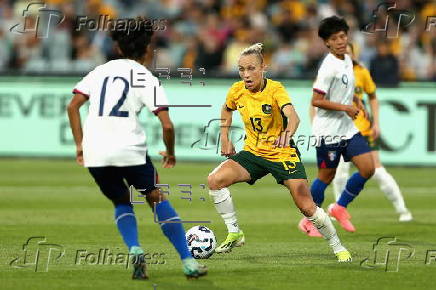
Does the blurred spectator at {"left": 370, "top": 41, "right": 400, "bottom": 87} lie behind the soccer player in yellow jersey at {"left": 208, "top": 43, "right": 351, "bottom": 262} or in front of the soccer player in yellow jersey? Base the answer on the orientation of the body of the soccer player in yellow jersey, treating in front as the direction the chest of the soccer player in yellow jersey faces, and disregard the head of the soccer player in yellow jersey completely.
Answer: behind

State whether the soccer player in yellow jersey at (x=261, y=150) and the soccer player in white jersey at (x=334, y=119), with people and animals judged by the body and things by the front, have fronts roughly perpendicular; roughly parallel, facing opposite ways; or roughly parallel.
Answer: roughly perpendicular

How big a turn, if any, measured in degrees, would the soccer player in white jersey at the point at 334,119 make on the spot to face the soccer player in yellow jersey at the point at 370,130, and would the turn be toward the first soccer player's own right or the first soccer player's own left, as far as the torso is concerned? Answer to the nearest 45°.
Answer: approximately 135° to the first soccer player's own left

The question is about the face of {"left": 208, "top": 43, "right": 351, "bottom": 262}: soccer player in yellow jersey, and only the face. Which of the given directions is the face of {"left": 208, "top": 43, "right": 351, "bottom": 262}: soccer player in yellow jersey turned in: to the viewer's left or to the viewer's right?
to the viewer's left

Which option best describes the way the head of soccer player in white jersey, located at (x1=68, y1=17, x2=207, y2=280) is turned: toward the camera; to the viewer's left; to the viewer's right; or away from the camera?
away from the camera

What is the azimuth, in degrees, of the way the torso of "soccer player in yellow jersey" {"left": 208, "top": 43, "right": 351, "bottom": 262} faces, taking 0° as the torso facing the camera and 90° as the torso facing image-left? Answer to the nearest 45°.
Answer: approximately 45°

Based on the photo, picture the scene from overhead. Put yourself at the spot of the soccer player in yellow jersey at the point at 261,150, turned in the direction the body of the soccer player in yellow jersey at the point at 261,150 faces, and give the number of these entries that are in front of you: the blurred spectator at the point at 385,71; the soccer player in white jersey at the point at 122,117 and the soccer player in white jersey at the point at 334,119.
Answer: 1
